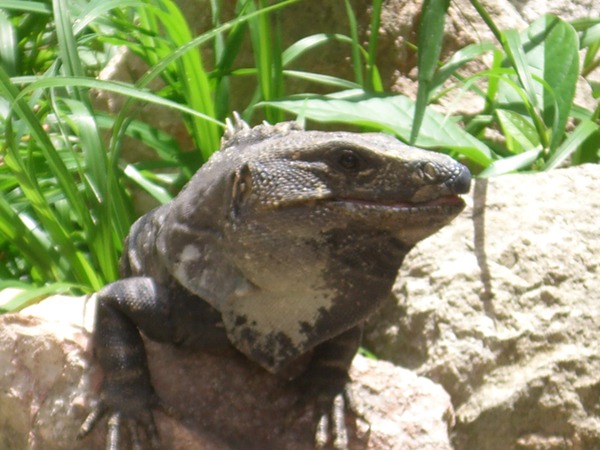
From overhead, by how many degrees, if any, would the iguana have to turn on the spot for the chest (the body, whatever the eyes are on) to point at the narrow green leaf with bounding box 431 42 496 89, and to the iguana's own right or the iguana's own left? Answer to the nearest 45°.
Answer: approximately 90° to the iguana's own left

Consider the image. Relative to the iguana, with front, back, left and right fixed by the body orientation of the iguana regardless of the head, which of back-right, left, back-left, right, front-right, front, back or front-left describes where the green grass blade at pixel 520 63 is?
left

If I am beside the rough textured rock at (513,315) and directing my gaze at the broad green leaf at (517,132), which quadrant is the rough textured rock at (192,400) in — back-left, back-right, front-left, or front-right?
back-left

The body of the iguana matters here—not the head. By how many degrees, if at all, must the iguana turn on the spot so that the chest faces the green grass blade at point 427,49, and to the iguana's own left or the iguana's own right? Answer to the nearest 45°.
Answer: approximately 90° to the iguana's own left

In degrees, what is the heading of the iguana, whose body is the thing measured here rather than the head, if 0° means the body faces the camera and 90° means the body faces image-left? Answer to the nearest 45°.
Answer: approximately 315°

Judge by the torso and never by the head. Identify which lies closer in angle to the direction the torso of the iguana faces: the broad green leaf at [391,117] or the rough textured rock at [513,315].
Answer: the rough textured rock

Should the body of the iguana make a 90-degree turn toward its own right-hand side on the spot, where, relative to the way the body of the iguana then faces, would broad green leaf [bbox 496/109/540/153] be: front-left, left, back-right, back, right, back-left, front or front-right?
back

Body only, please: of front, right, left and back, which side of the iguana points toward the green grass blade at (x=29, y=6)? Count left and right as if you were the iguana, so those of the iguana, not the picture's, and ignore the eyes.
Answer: back

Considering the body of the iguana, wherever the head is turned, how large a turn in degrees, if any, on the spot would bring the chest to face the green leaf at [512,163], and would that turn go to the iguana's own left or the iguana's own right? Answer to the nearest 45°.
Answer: approximately 90° to the iguana's own left

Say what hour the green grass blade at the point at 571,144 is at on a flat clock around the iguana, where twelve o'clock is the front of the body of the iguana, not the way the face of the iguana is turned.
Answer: The green grass blade is roughly at 9 o'clock from the iguana.
